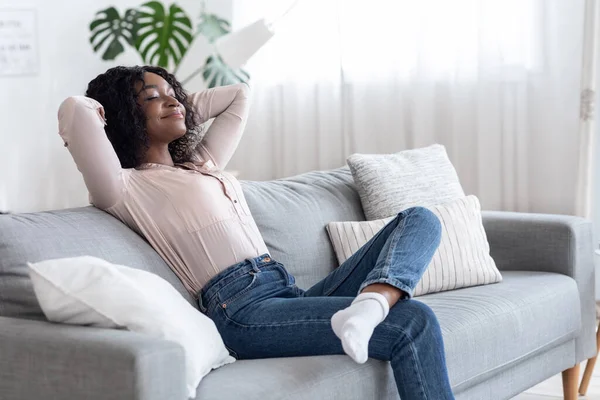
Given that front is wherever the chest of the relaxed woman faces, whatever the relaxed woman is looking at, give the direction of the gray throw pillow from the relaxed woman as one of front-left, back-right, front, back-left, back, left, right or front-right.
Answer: left

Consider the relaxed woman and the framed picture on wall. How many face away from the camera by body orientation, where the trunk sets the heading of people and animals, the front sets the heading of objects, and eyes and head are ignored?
0

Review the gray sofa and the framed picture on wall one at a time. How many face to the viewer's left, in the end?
0

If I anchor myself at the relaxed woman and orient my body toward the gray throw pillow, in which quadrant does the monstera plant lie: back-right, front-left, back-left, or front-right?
front-left

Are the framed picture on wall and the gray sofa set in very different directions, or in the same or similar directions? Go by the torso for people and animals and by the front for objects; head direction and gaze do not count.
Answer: same or similar directions

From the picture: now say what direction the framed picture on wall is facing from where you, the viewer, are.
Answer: facing the viewer

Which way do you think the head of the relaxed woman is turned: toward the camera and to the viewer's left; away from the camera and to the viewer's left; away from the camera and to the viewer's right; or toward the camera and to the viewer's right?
toward the camera and to the viewer's right

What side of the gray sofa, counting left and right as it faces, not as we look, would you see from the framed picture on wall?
back

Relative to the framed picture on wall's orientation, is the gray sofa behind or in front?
in front

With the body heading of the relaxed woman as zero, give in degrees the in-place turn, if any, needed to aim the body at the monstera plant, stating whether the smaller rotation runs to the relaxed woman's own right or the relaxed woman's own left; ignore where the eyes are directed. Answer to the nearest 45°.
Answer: approximately 135° to the relaxed woman's own left

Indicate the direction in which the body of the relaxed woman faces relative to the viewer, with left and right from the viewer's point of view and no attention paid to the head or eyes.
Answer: facing the viewer and to the right of the viewer
